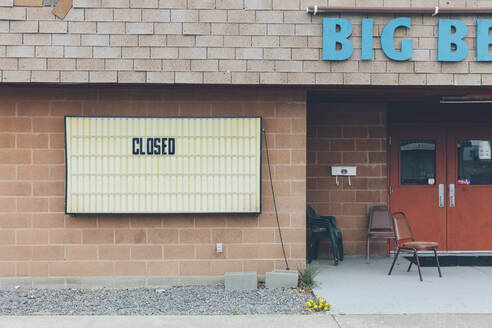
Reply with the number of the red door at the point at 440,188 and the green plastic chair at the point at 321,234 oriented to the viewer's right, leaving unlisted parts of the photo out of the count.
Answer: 1

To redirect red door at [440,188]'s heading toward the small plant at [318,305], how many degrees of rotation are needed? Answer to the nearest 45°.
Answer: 0° — it already faces it

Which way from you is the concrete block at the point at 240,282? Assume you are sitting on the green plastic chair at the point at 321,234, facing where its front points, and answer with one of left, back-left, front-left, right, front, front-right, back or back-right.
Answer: back-right

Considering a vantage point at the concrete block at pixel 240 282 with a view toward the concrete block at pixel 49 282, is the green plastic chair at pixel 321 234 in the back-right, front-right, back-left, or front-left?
back-right

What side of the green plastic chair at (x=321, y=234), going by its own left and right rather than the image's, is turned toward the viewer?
right

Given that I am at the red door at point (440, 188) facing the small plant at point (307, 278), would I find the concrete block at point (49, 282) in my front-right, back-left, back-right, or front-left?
front-right

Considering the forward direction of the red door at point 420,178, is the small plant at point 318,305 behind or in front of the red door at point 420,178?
in front

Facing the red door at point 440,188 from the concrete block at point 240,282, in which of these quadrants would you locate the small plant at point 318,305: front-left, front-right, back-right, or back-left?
front-right

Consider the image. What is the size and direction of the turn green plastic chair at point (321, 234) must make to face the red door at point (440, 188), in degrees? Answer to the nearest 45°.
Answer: approximately 45° to its left

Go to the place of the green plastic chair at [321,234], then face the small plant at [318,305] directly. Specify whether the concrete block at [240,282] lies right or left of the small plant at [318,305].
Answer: right

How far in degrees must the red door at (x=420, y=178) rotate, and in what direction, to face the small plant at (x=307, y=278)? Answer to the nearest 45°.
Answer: approximately 45° to its right

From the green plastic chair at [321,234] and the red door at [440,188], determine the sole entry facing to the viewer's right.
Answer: the green plastic chair

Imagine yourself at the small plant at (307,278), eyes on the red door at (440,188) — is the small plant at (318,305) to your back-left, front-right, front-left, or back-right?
back-right

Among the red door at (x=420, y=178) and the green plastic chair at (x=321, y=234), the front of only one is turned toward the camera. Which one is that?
the red door

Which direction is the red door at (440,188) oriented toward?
toward the camera

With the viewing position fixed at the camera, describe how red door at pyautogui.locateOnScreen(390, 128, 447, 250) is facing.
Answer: facing the viewer

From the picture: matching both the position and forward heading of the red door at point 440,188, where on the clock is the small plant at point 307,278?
The small plant is roughly at 1 o'clock from the red door.
